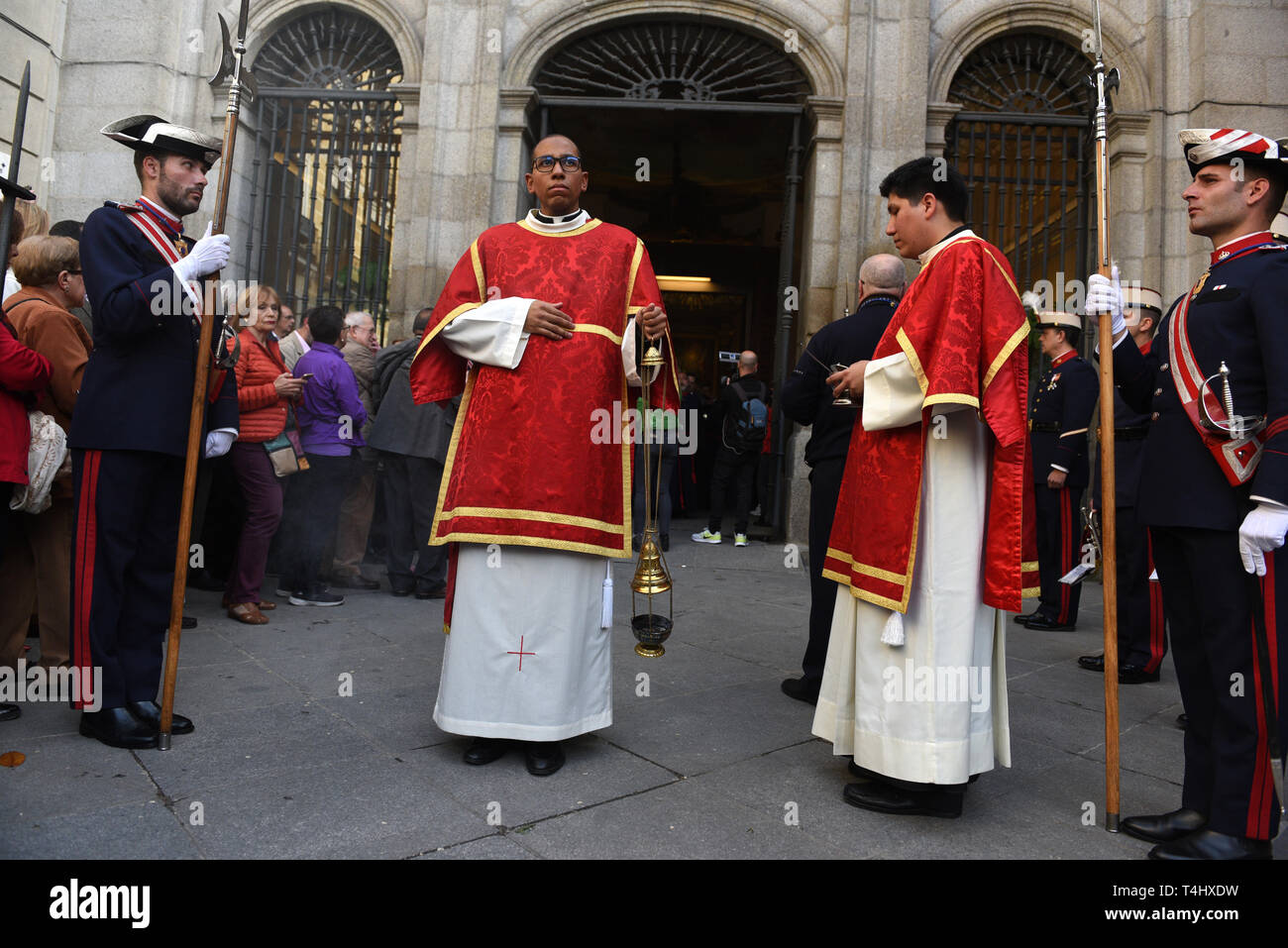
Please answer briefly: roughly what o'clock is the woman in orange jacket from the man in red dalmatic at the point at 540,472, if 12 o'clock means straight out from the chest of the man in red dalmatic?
The woman in orange jacket is roughly at 5 o'clock from the man in red dalmatic.

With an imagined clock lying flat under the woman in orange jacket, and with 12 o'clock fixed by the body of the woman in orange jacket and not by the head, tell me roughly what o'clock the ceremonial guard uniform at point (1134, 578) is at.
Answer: The ceremonial guard uniform is roughly at 1 o'clock from the woman in orange jacket.

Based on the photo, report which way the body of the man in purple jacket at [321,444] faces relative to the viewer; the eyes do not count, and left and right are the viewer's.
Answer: facing away from the viewer and to the right of the viewer

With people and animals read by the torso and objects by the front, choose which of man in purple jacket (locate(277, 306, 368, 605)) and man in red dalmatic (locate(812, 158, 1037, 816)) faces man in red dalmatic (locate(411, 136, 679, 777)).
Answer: man in red dalmatic (locate(812, 158, 1037, 816))

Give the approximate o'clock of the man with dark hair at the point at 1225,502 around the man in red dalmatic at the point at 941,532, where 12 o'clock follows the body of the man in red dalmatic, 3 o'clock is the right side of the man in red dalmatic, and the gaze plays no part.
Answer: The man with dark hair is roughly at 6 o'clock from the man in red dalmatic.

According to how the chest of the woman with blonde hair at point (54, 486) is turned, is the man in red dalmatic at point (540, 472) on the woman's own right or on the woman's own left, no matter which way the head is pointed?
on the woman's own right

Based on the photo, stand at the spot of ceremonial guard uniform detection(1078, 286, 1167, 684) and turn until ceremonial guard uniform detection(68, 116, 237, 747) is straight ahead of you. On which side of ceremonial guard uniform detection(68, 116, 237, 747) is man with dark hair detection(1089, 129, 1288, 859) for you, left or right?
left

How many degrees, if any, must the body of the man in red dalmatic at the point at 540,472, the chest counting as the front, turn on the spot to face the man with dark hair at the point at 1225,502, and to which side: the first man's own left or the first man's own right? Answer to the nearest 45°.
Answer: approximately 90° to the first man's own left

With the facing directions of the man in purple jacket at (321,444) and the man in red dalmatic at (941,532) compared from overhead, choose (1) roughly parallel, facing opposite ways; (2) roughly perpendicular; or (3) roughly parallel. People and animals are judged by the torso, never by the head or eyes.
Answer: roughly perpendicular

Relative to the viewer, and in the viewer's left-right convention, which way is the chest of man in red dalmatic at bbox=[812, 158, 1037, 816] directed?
facing to the left of the viewer

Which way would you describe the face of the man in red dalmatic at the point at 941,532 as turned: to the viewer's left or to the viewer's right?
to the viewer's left

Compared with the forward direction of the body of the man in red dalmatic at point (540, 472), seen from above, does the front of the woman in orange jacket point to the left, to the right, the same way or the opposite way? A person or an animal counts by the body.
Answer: to the left
